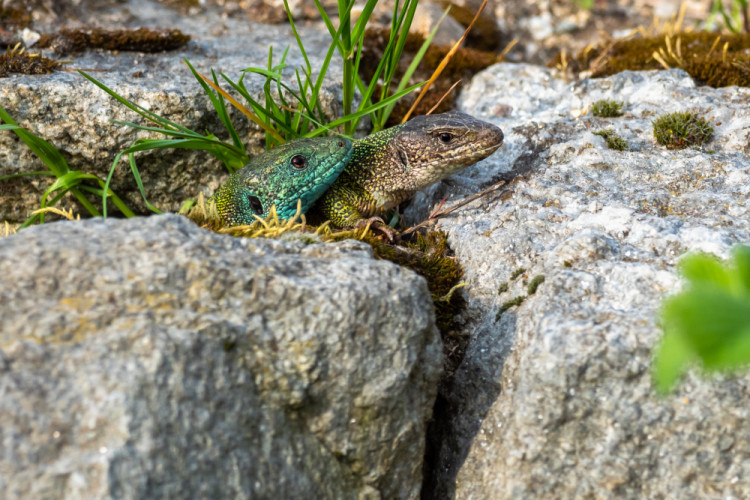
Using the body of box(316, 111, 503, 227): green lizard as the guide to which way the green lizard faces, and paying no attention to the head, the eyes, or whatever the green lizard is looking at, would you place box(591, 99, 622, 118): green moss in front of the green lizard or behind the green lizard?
in front

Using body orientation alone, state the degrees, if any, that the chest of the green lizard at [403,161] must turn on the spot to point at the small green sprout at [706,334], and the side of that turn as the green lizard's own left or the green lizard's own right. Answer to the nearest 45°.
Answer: approximately 90° to the green lizard's own right

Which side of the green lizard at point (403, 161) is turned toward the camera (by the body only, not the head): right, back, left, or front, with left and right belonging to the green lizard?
right

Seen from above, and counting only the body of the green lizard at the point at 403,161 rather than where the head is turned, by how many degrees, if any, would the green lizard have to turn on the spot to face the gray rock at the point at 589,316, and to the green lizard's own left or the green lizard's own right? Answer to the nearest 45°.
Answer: approximately 45° to the green lizard's own right

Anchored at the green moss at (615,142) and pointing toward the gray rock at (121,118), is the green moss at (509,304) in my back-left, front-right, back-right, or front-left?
front-left

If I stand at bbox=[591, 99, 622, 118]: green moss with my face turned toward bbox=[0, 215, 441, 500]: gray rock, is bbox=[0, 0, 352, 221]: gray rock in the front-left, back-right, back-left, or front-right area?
front-right

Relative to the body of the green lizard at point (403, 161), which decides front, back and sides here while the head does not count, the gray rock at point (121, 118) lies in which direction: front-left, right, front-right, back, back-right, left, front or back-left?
back

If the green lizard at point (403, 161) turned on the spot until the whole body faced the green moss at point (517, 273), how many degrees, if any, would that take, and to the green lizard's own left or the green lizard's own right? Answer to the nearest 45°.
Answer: approximately 45° to the green lizard's own right

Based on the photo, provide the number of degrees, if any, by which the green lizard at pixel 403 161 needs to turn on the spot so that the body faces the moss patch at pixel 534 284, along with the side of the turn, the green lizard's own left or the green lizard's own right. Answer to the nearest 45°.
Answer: approximately 45° to the green lizard's own right

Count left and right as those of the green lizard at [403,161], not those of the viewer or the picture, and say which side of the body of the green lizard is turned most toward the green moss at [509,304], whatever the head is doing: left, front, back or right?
right

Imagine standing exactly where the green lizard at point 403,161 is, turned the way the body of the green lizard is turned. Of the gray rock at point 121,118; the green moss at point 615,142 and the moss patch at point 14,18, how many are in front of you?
1
